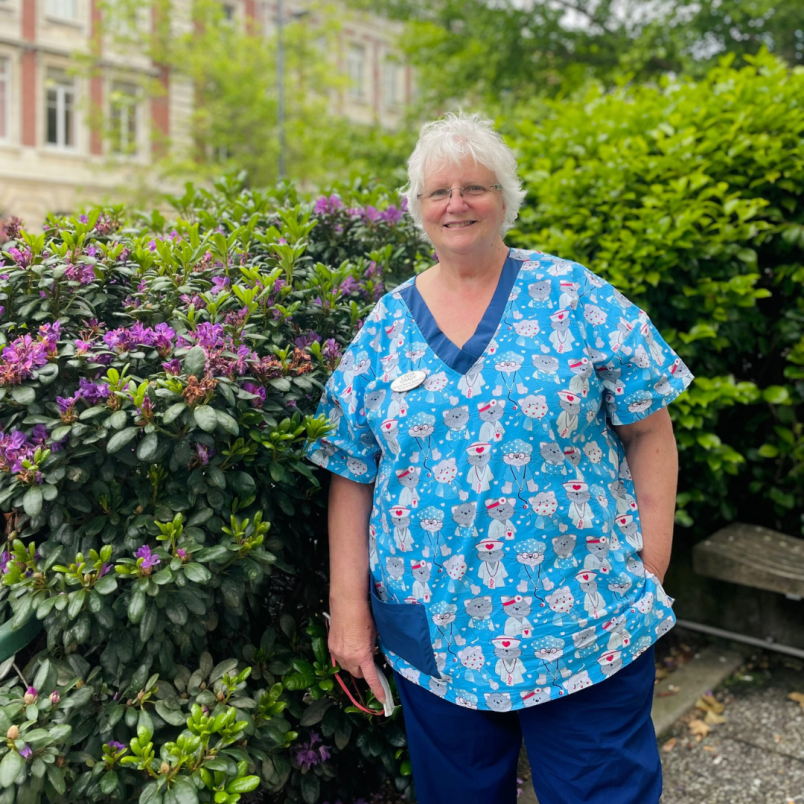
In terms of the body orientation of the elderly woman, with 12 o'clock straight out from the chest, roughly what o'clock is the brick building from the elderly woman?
The brick building is roughly at 5 o'clock from the elderly woman.

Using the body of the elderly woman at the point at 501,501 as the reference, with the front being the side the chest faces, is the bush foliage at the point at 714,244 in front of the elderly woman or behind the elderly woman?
behind

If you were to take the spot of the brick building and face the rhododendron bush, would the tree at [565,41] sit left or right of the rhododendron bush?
left

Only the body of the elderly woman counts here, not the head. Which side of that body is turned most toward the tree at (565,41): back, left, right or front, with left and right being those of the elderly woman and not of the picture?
back

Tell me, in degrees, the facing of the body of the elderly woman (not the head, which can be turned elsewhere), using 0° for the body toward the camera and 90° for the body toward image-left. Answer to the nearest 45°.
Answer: approximately 0°

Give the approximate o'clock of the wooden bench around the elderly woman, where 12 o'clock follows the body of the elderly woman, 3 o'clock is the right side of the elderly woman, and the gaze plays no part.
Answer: The wooden bench is roughly at 7 o'clock from the elderly woman.

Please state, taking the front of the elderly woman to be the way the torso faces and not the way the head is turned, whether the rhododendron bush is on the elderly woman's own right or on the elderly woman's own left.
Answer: on the elderly woman's own right

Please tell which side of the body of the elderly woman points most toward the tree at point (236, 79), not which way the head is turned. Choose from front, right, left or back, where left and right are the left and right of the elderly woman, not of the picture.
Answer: back
